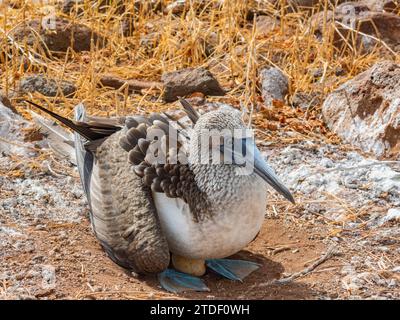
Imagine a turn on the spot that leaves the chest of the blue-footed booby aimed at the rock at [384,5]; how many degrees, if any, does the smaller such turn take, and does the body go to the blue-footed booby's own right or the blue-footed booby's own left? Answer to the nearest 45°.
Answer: approximately 90° to the blue-footed booby's own left

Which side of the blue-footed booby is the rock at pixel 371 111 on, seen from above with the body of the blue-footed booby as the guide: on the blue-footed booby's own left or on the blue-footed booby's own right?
on the blue-footed booby's own left

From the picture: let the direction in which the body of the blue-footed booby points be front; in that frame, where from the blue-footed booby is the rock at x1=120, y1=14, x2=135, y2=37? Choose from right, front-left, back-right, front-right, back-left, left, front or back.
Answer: back-left

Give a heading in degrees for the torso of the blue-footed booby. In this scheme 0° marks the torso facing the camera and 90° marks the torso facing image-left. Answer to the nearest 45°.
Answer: approximately 315°

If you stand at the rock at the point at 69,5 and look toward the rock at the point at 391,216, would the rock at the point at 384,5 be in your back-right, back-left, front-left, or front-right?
front-left

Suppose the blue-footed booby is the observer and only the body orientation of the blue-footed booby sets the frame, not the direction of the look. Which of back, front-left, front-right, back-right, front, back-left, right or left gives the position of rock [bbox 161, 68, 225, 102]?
back-left

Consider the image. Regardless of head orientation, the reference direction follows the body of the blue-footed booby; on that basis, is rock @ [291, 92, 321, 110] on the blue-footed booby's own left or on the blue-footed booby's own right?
on the blue-footed booby's own left

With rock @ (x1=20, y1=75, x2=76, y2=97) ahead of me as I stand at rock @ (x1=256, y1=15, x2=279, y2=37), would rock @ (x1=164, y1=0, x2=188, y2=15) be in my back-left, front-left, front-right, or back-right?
front-right

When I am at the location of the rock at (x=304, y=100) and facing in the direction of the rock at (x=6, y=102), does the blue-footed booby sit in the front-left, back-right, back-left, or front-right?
front-left

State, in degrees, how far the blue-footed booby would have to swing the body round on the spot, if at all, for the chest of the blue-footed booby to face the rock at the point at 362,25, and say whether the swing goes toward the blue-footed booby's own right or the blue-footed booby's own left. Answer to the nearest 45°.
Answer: approximately 90° to the blue-footed booby's own left

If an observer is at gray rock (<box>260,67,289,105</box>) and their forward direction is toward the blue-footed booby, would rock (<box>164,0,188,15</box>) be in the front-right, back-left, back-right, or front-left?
back-right

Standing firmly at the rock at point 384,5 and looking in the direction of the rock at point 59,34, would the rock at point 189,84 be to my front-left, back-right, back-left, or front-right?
front-left

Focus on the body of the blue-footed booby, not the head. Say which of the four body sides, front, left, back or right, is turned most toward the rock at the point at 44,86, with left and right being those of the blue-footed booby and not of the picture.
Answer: back

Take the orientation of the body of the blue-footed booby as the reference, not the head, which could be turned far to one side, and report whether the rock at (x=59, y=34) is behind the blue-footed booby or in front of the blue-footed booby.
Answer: behind
